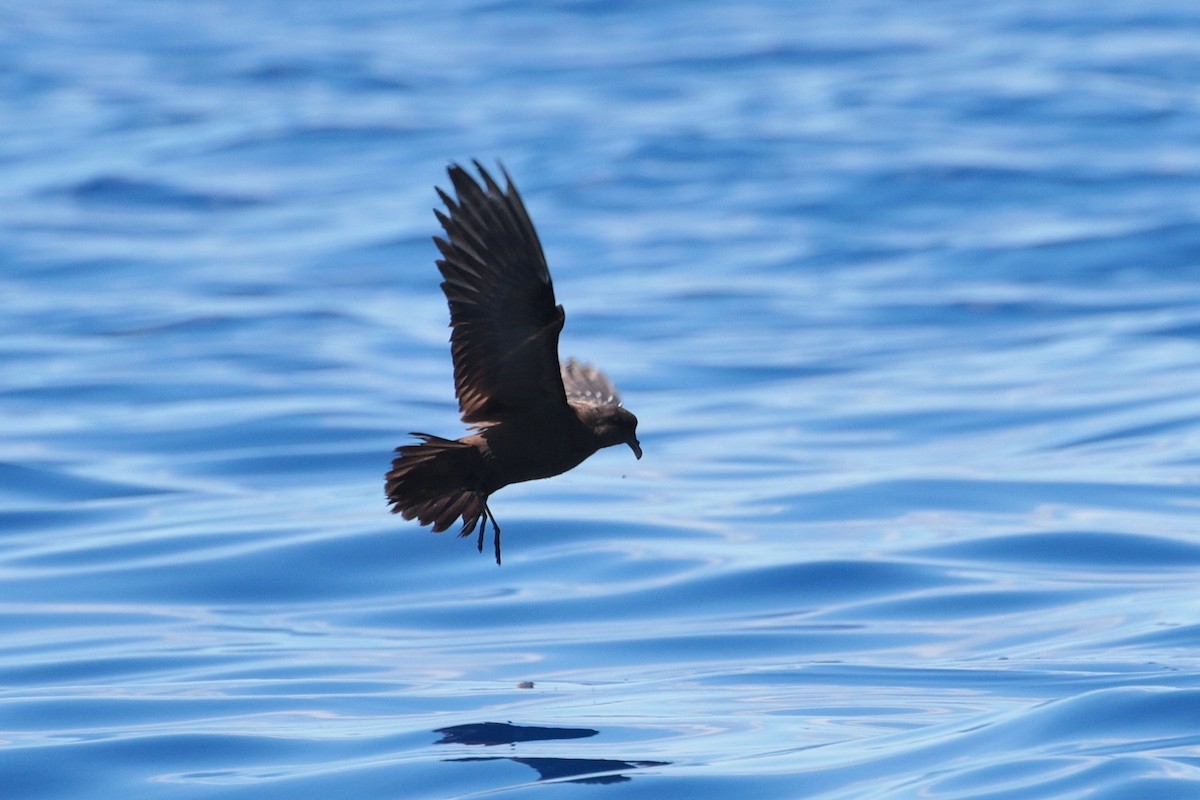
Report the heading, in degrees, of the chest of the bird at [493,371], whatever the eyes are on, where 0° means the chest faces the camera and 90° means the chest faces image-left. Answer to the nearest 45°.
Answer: approximately 270°
